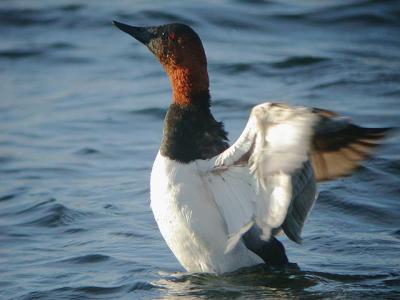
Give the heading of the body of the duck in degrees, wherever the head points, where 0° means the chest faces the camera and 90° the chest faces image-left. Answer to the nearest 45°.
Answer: approximately 90°
